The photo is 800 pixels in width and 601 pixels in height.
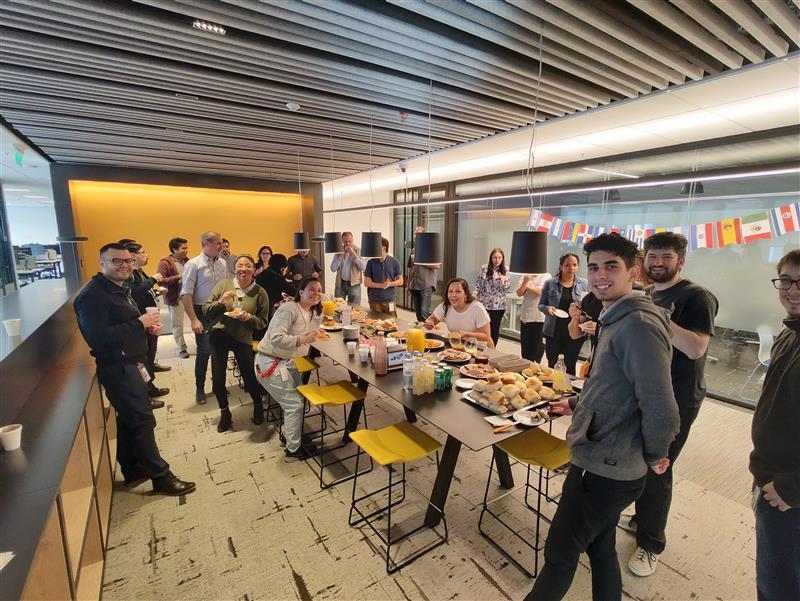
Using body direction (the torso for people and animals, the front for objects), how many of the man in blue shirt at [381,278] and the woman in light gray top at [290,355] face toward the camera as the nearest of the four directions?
1

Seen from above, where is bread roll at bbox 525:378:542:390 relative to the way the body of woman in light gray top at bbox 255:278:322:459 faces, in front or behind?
in front

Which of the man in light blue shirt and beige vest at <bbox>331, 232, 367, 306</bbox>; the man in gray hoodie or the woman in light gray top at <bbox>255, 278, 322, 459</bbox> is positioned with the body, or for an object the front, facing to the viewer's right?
the woman in light gray top

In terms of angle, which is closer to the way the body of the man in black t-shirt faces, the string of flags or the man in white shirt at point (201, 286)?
the man in white shirt

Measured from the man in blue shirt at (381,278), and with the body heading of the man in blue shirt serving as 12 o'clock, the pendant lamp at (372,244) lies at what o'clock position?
The pendant lamp is roughly at 12 o'clock from the man in blue shirt.

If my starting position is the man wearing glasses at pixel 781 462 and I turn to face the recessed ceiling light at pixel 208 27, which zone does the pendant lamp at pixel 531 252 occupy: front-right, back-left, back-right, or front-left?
front-right

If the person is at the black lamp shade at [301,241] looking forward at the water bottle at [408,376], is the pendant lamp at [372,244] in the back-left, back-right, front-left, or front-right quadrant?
front-left

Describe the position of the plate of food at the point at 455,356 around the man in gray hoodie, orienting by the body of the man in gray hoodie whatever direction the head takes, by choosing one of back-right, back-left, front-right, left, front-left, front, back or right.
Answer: right

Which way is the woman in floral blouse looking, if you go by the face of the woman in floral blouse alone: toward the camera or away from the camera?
toward the camera

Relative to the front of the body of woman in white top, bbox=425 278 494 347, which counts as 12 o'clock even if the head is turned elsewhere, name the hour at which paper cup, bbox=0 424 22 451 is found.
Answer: The paper cup is roughly at 12 o'clock from the woman in white top.

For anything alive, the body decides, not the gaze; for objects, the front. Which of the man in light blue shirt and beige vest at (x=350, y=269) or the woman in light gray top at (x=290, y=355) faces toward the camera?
the man in light blue shirt and beige vest

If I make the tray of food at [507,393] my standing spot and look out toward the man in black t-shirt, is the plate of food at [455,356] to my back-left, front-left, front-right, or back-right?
back-left

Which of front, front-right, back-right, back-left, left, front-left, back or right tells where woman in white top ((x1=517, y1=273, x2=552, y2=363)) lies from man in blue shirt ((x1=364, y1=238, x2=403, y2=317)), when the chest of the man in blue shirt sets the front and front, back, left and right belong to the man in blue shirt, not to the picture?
front-left

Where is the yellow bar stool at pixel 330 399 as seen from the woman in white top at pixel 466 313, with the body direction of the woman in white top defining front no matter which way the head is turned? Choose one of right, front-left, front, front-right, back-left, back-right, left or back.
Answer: front

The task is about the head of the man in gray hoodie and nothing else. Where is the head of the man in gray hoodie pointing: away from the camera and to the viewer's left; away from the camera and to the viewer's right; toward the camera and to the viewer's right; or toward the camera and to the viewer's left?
toward the camera and to the viewer's left
